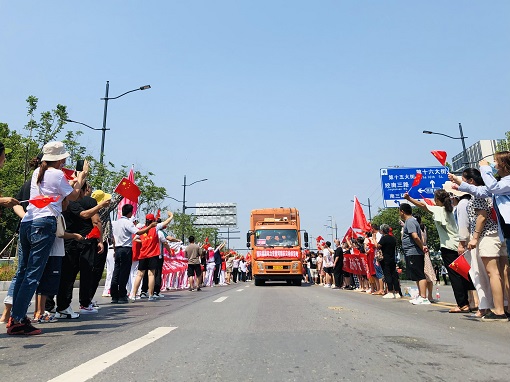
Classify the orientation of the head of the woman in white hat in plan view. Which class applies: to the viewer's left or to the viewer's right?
to the viewer's right

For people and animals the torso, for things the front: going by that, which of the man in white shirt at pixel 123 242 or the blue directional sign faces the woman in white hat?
the blue directional sign

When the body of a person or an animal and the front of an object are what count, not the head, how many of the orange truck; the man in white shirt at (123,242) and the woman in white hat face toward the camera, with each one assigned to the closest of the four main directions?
1

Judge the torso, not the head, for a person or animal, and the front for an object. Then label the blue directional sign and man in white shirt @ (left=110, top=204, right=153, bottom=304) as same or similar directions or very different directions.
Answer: very different directions

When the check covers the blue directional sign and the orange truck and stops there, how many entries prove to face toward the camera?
2

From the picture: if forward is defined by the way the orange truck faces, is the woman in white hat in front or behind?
in front

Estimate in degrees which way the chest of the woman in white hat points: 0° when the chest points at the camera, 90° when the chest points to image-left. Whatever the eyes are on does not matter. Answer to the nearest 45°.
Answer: approximately 225°

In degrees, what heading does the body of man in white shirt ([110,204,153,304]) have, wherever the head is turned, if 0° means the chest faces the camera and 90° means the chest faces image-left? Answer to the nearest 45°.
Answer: approximately 225°

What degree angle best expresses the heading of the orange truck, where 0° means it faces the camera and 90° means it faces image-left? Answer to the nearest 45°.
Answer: approximately 0°

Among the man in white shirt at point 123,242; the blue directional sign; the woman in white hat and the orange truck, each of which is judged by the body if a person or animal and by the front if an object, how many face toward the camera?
2

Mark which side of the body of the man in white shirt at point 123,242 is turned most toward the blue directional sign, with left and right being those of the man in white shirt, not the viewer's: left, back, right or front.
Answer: front
